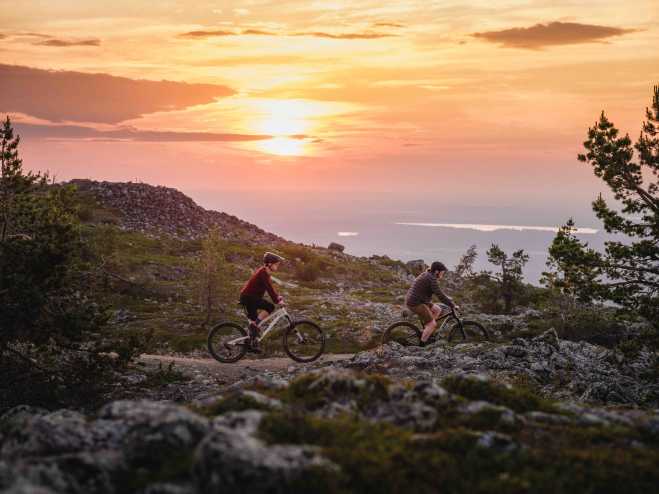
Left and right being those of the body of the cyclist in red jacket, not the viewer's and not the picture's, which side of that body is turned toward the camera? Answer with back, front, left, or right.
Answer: right

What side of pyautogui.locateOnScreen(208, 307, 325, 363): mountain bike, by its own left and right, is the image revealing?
right

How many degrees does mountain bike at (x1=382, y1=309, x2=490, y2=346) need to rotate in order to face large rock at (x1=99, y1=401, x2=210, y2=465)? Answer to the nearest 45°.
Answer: approximately 90° to its right

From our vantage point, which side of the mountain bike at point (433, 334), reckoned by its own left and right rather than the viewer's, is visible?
right

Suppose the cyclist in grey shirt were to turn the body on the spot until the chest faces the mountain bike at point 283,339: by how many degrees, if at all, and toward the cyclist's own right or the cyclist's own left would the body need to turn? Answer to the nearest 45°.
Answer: approximately 180°

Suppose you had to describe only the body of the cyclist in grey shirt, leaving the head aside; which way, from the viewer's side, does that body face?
to the viewer's right

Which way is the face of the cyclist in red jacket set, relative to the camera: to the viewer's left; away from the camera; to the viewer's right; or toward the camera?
to the viewer's right

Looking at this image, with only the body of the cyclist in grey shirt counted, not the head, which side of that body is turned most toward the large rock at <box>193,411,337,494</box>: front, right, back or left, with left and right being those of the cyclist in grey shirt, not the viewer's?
right

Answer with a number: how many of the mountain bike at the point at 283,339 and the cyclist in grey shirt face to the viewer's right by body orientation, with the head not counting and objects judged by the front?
2
